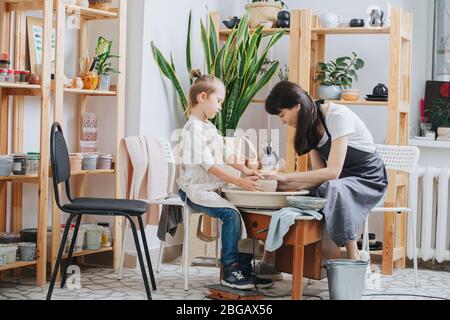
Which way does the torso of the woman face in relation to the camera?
to the viewer's left

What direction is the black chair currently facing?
to the viewer's right

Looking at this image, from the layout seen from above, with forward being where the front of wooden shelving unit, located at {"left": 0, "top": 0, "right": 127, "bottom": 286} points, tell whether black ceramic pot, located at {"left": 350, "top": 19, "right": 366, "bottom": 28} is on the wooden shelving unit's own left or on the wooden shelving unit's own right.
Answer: on the wooden shelving unit's own left

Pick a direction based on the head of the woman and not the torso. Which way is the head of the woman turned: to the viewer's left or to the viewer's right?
to the viewer's left

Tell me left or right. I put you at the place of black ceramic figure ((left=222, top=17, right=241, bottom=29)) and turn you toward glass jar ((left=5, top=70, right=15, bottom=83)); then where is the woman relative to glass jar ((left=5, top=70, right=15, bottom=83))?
left

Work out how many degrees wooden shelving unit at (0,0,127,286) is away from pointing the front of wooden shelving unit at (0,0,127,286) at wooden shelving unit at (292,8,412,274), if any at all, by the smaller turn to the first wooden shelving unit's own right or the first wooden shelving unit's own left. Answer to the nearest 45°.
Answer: approximately 45° to the first wooden shelving unit's own left

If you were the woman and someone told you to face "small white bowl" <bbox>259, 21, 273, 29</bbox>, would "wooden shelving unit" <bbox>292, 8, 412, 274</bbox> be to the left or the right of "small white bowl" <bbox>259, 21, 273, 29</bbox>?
right

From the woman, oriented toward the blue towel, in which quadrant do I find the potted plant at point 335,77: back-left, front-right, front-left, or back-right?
back-right

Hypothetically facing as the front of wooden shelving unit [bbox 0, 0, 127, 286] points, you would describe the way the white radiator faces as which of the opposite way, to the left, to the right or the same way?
to the right

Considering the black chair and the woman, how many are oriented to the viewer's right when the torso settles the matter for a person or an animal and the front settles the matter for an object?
1

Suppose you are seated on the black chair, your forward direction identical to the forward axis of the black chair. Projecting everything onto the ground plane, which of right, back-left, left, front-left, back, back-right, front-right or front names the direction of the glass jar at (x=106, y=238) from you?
left

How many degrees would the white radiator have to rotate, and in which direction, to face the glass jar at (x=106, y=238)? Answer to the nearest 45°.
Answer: approximately 45° to its right

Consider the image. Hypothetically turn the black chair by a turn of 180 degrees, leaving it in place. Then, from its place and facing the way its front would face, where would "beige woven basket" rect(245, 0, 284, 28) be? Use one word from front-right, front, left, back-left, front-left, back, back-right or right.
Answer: back-right

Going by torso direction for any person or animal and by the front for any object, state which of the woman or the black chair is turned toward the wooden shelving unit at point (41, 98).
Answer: the woman
